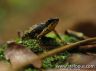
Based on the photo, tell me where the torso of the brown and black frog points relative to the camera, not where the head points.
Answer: to the viewer's right
